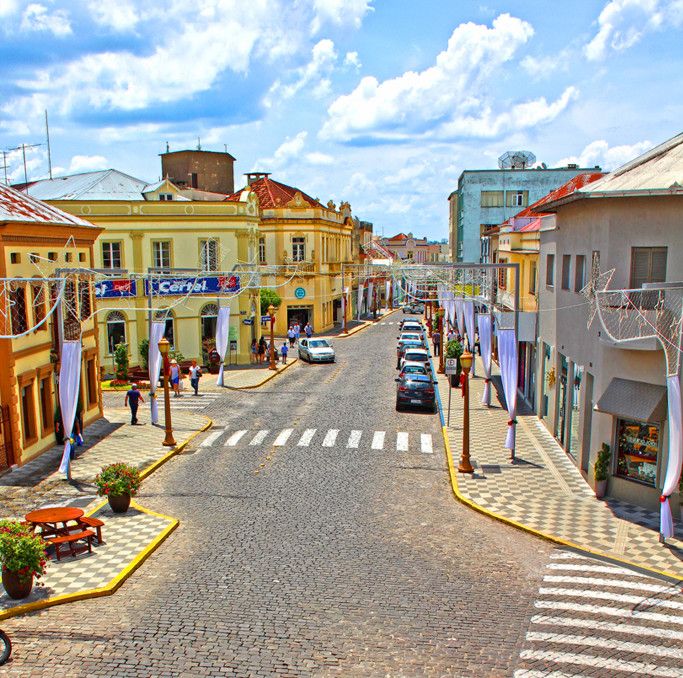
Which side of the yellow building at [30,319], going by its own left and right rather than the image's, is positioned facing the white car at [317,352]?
left

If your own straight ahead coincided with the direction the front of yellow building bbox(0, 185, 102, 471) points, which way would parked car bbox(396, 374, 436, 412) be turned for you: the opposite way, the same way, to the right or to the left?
to the left

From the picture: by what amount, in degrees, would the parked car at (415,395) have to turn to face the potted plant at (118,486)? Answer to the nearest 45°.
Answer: approximately 135° to its left

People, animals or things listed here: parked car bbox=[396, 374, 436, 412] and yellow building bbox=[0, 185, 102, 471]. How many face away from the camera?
1

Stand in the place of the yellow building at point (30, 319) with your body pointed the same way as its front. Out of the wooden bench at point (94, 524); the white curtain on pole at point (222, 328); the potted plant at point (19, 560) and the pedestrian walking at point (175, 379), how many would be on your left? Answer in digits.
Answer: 2

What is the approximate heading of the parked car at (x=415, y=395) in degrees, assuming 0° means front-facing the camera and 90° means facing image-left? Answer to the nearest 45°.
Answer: approximately 180°

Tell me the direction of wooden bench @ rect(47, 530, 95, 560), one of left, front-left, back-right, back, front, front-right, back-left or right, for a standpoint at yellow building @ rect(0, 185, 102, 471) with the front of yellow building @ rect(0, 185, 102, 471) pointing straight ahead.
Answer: front-right

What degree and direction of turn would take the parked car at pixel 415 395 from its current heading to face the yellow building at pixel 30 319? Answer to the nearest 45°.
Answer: approximately 135° to its left

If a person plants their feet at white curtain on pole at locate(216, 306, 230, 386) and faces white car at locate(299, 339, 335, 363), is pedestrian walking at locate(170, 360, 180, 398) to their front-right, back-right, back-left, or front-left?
back-left

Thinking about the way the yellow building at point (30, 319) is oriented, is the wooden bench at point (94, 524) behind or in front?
in front

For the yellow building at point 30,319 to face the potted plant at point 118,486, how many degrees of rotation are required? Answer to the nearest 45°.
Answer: approximately 45° to its right

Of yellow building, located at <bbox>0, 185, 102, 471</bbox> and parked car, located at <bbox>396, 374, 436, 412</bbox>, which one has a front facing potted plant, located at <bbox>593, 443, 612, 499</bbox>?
the yellow building

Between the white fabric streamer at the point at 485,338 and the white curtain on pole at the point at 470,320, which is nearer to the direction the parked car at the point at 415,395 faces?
the white curtain on pole

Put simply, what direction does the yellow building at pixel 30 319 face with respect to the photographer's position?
facing the viewer and to the right of the viewer

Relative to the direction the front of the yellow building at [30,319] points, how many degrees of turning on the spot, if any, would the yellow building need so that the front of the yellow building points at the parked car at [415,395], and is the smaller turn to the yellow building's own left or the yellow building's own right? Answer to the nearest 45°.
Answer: approximately 45° to the yellow building's own left

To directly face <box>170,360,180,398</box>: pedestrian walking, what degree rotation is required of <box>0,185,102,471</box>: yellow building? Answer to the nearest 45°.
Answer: approximately 90° to its left

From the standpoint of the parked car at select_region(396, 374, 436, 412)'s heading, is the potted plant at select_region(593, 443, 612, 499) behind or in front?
behind

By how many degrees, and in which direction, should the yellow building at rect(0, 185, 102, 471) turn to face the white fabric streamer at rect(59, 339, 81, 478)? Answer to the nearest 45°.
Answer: approximately 45° to its right

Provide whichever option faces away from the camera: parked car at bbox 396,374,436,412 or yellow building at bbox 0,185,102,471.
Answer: the parked car
